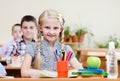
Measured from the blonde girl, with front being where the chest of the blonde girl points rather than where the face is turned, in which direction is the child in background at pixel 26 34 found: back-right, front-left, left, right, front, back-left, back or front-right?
back

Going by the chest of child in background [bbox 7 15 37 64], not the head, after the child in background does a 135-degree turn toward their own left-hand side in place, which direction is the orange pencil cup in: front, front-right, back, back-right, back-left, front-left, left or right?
back-right

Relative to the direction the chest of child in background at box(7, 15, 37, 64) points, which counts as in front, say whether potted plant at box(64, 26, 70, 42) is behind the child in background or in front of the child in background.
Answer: behind

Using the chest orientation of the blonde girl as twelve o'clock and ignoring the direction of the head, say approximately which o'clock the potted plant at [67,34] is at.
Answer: The potted plant is roughly at 6 o'clock from the blonde girl.

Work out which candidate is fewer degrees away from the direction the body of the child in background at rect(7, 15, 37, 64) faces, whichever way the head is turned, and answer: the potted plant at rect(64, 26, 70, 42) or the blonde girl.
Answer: the blonde girl

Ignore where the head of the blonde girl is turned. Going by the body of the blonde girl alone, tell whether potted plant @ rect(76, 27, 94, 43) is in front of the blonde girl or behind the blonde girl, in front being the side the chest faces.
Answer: behind

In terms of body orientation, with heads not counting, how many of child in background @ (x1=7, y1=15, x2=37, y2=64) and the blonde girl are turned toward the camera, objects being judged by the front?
2

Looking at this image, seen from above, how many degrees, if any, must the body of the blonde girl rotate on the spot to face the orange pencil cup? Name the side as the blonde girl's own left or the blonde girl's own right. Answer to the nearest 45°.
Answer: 0° — they already face it

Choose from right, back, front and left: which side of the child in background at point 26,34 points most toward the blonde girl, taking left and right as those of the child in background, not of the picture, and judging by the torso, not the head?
front

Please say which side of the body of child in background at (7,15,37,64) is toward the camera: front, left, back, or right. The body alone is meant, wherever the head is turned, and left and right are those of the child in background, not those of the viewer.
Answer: front

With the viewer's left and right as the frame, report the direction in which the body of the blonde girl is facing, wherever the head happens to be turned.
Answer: facing the viewer
